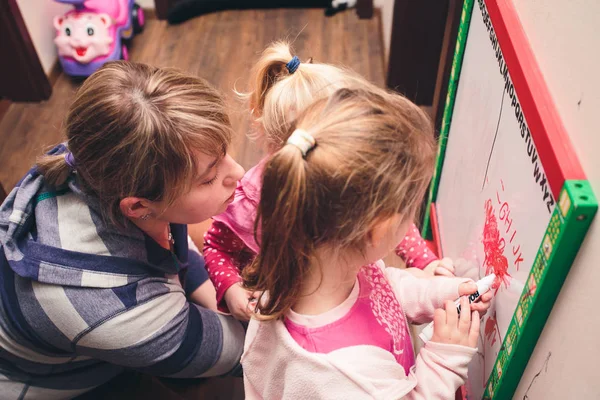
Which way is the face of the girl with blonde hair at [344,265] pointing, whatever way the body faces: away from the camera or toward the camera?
away from the camera

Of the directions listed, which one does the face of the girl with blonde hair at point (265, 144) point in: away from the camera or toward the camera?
away from the camera

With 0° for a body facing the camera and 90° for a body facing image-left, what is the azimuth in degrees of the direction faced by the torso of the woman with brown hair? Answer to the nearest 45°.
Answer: approximately 270°

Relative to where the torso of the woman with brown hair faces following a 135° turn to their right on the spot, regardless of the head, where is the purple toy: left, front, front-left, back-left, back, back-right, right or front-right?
back-right
